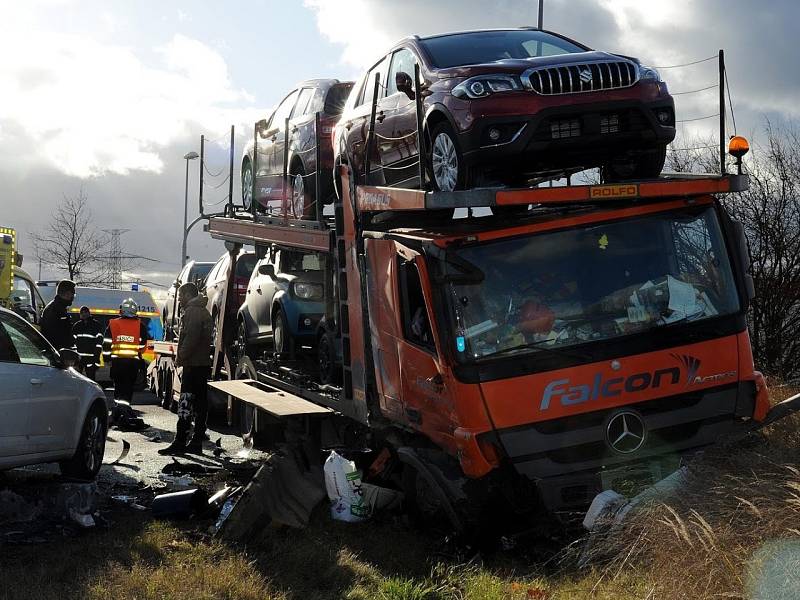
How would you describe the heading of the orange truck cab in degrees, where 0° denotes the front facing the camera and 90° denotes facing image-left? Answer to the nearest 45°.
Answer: approximately 315°

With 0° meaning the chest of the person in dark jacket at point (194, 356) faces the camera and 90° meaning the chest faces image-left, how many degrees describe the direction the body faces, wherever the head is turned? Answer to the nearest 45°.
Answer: approximately 90°

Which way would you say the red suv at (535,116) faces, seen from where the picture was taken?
facing the viewer and to the right of the viewer

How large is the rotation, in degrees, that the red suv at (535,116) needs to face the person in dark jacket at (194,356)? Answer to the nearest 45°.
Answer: approximately 180°

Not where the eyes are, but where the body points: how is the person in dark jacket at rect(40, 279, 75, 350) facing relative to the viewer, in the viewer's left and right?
facing to the right of the viewer

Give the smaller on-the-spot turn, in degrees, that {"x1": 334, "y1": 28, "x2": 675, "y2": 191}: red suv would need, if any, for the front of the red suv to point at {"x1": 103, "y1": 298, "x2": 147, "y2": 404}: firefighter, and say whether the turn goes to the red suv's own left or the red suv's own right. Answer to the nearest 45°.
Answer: approximately 180°

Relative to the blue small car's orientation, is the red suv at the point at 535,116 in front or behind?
in front

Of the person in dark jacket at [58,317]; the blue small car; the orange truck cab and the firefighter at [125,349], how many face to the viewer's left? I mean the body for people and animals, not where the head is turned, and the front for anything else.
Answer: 0

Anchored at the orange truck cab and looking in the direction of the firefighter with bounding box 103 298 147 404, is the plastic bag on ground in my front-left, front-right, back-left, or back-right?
front-left

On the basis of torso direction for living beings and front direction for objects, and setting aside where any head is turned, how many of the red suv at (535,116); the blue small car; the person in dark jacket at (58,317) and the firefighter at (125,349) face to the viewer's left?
0

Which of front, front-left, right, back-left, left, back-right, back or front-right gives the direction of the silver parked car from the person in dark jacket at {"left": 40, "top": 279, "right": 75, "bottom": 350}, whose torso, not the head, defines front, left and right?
right
